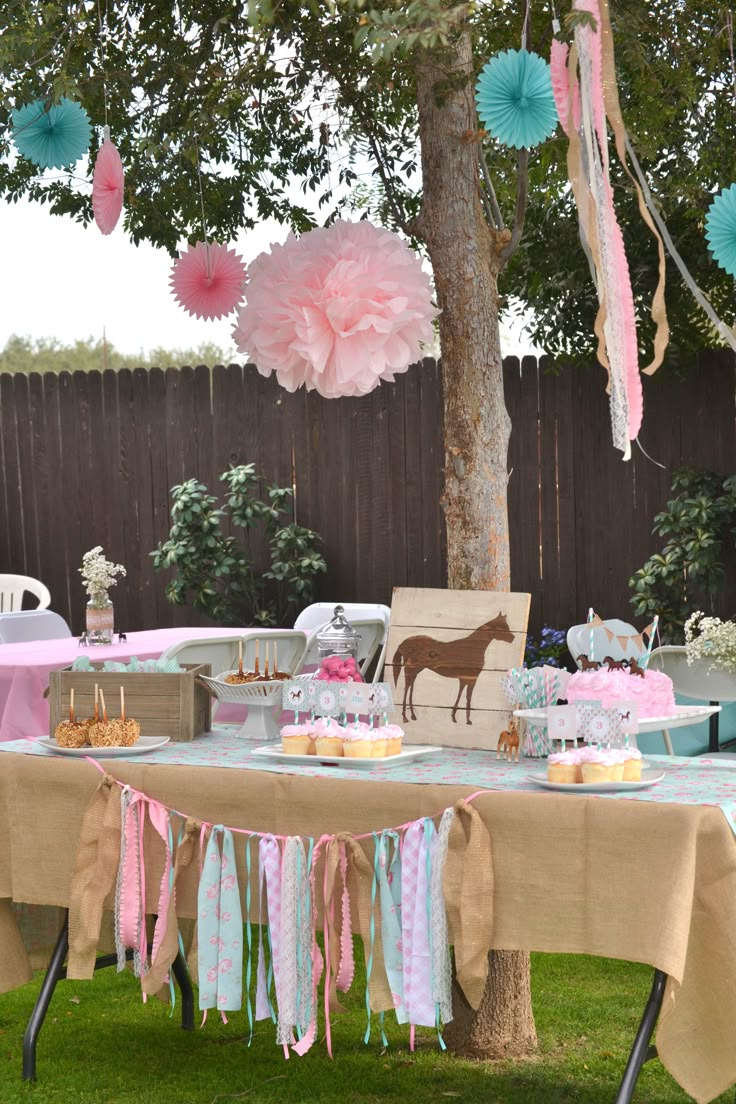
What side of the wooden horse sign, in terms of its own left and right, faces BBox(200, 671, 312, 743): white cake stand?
right

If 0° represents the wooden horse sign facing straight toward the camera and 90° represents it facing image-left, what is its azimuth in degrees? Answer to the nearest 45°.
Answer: approximately 0°
